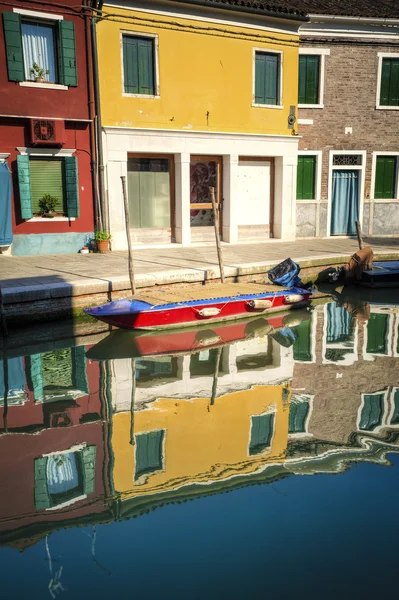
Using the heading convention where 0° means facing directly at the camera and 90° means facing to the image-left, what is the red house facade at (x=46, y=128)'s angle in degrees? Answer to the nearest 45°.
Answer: approximately 0°

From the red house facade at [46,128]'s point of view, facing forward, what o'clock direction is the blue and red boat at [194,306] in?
The blue and red boat is roughly at 11 o'clock from the red house facade.
